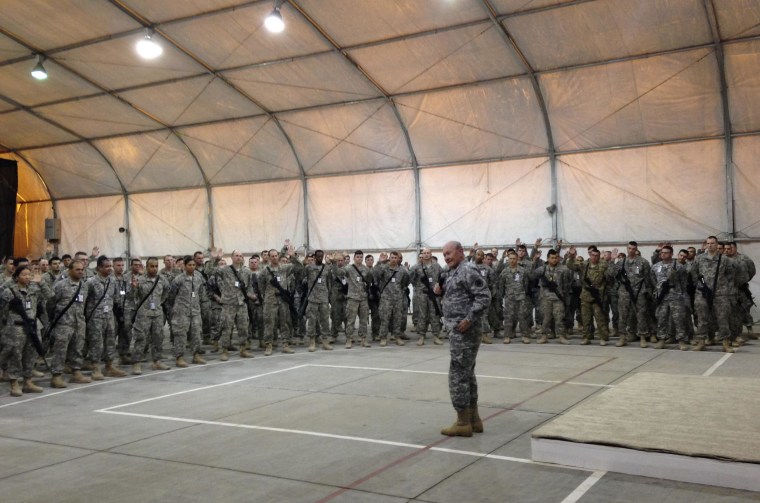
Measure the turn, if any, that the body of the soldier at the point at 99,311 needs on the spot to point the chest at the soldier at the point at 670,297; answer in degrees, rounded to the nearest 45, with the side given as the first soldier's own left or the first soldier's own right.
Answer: approximately 45° to the first soldier's own left

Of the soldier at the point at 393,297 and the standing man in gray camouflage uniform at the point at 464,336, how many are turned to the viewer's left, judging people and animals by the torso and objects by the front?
1

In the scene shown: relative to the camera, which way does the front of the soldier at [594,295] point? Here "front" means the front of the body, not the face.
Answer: toward the camera

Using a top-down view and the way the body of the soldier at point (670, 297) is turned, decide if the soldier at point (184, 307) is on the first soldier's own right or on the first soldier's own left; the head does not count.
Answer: on the first soldier's own right

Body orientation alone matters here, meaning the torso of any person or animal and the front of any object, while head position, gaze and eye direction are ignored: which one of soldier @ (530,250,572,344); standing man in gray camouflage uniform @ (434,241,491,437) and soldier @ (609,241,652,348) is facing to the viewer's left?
the standing man in gray camouflage uniform

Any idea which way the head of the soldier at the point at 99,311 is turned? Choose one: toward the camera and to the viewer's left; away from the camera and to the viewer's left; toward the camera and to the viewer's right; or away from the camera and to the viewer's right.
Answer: toward the camera and to the viewer's right

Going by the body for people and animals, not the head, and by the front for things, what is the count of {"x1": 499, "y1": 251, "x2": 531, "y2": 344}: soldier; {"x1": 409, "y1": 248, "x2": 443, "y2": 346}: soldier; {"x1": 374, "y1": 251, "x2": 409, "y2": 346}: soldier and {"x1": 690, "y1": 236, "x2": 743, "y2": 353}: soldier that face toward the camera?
4

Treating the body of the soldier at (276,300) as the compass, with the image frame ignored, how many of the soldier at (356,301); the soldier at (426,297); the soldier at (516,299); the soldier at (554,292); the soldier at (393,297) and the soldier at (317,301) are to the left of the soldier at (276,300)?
6

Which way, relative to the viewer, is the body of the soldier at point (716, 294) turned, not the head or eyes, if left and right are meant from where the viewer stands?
facing the viewer

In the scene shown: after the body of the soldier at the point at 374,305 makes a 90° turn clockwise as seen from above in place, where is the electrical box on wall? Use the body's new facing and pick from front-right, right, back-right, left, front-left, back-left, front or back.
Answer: front-right

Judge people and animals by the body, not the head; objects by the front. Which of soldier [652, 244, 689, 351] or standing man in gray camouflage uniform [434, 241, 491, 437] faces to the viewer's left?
the standing man in gray camouflage uniform

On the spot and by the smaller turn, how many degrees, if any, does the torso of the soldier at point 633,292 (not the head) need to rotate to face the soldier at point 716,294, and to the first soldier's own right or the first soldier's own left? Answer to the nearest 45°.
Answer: approximately 90° to the first soldier's own left

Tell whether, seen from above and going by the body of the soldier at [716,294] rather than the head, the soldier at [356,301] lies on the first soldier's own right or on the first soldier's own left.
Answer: on the first soldier's own right

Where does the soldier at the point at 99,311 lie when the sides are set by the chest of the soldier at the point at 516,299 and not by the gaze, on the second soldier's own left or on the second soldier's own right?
on the second soldier's own right

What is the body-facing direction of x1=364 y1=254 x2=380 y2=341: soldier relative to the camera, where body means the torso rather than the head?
toward the camera

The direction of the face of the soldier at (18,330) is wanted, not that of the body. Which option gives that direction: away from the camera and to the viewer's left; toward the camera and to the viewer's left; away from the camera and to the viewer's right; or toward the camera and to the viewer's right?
toward the camera and to the viewer's right

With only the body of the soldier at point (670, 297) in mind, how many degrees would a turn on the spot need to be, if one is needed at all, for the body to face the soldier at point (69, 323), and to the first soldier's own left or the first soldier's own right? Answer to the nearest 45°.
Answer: approximately 45° to the first soldier's own right
